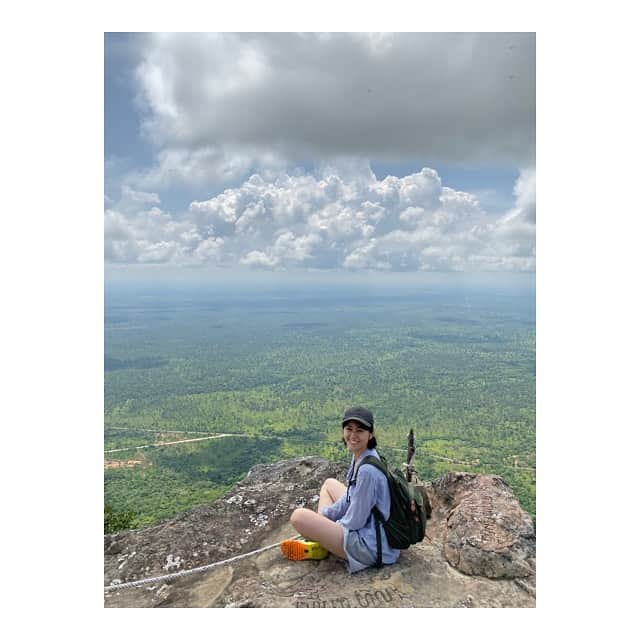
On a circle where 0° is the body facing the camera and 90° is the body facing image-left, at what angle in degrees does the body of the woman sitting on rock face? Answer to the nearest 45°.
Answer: approximately 90°

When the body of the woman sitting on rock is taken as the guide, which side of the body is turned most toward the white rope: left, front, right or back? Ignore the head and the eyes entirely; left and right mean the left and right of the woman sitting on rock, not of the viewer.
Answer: front
